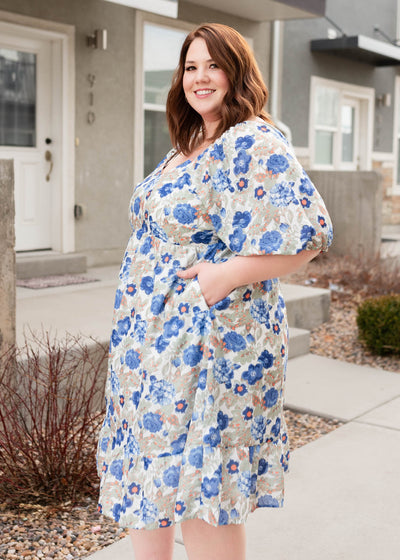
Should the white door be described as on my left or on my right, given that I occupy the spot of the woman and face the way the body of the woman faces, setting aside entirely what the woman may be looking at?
on my right

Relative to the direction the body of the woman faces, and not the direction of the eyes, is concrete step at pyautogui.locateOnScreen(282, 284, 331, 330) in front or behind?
behind

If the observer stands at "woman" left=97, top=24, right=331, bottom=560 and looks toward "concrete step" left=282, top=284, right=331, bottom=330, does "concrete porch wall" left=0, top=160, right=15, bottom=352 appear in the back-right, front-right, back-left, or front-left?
front-left

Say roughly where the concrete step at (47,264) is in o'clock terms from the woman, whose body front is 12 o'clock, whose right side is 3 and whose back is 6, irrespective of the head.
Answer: The concrete step is roughly at 4 o'clock from the woman.

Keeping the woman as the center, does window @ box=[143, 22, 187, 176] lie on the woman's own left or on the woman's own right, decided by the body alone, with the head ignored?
on the woman's own right

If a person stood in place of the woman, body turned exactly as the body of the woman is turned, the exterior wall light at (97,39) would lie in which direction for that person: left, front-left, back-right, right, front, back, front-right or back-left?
back-right
